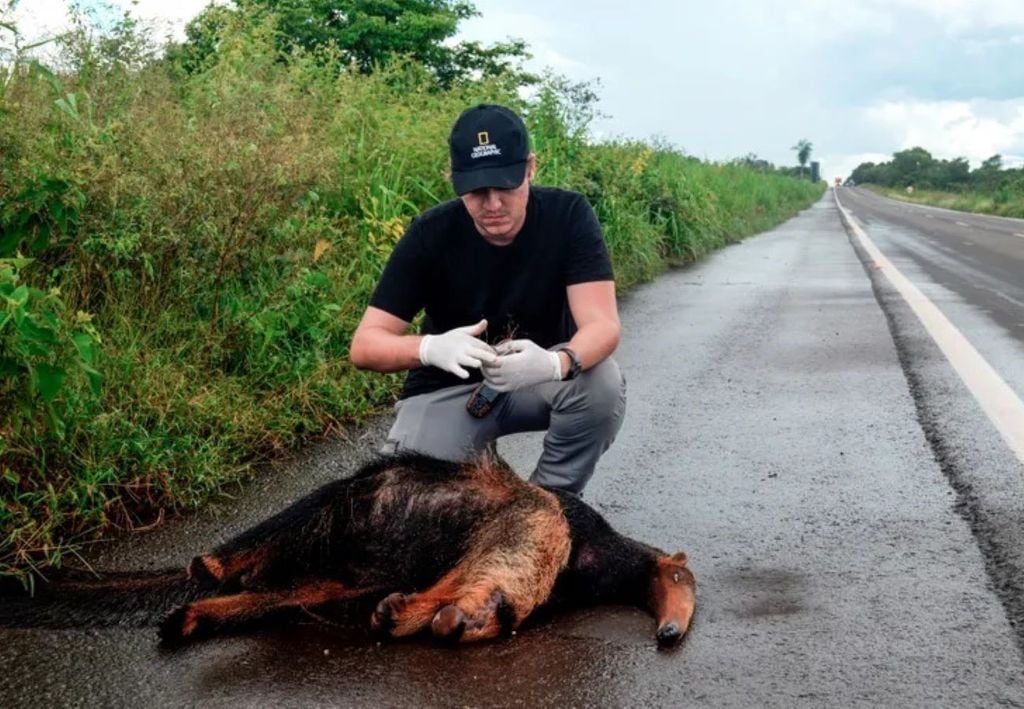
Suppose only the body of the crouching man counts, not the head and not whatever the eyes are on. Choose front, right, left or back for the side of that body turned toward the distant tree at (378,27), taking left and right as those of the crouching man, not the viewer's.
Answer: back

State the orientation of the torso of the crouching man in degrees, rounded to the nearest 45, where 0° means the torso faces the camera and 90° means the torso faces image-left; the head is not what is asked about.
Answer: approximately 0°
